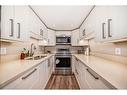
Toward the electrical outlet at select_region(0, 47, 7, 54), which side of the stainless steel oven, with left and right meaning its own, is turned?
front

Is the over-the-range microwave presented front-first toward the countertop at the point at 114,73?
yes

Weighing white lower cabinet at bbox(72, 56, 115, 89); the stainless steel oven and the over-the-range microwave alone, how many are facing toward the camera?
2

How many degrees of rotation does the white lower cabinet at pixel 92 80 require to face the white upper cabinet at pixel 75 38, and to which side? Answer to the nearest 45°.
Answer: approximately 90° to its right

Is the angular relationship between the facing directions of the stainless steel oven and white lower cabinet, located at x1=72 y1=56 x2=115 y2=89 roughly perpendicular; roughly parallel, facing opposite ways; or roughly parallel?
roughly perpendicular

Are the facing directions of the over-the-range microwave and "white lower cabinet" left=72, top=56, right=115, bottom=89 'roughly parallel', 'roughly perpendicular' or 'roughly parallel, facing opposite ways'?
roughly perpendicular

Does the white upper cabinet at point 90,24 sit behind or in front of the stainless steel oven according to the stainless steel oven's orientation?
in front

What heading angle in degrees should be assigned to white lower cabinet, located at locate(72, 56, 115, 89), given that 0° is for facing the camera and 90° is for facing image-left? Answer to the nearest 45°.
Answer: approximately 90°

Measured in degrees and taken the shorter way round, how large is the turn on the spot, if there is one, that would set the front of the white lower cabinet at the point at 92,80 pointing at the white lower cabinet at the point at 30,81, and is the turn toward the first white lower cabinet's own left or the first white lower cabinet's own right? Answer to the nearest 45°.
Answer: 0° — it already faces it

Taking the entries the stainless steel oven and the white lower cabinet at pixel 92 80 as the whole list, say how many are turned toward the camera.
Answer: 1

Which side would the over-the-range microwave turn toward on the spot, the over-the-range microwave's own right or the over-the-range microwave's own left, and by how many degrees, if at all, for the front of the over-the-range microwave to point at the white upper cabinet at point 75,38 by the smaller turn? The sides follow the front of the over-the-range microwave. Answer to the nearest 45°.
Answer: approximately 90° to the over-the-range microwave's own left

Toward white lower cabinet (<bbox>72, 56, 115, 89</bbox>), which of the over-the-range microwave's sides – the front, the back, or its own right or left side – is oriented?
front

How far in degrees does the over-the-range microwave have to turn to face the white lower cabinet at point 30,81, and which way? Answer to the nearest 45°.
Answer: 0° — it already faces it

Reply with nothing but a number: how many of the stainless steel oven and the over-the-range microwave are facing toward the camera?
2
